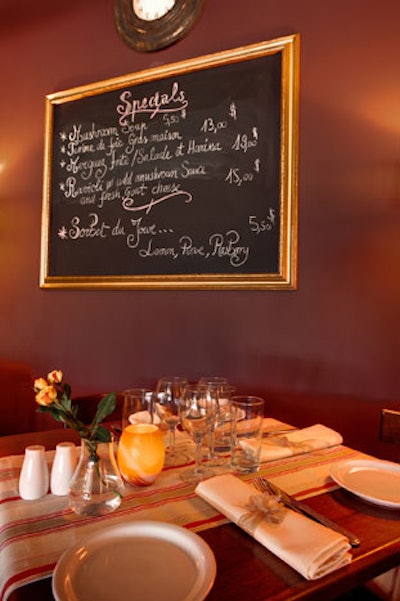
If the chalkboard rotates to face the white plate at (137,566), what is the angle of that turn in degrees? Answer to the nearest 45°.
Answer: approximately 45° to its left

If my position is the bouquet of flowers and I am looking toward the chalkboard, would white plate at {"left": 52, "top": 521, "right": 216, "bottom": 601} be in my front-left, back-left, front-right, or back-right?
back-right

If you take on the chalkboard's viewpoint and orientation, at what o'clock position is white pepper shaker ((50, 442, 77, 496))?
The white pepper shaker is roughly at 11 o'clock from the chalkboard.

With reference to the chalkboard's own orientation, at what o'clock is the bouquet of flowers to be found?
The bouquet of flowers is roughly at 11 o'clock from the chalkboard.

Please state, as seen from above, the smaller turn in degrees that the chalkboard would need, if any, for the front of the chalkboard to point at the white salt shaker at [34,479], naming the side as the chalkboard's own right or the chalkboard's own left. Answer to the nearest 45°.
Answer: approximately 45° to the chalkboard's own left

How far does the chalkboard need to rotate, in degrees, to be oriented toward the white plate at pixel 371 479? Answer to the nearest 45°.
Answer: approximately 45° to its left

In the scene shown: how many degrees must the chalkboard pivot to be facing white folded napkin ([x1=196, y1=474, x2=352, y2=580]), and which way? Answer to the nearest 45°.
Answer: approximately 45° to its left

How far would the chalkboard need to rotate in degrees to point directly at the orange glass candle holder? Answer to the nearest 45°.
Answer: approximately 45° to its left

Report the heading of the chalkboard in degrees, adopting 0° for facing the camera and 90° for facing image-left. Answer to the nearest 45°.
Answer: approximately 45°
